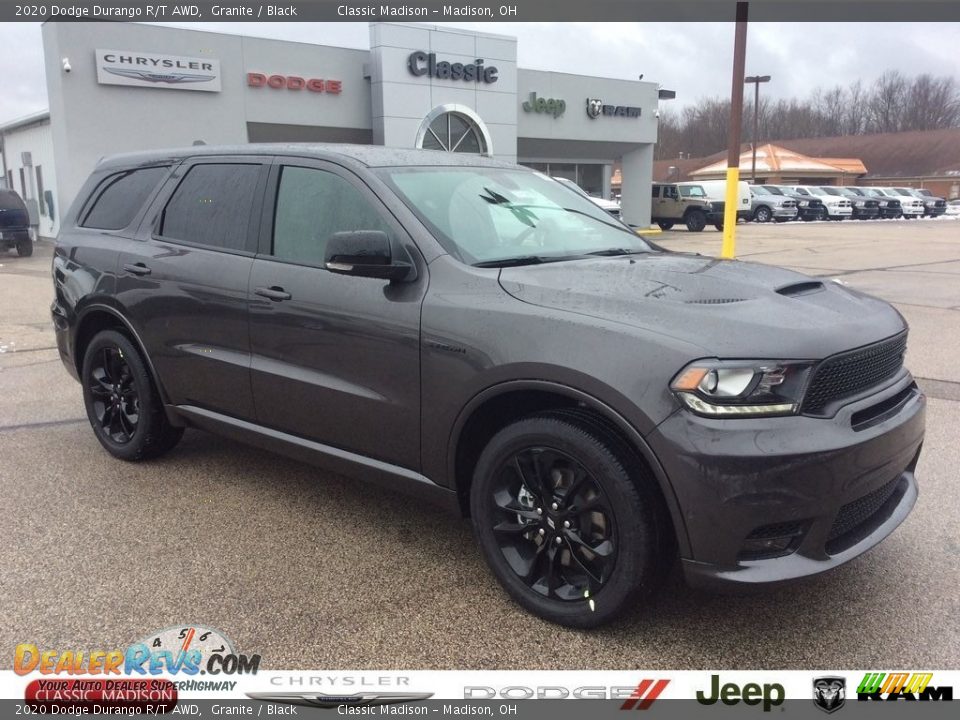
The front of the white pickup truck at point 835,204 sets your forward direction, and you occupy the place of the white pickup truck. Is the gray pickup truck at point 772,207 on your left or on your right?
on your right

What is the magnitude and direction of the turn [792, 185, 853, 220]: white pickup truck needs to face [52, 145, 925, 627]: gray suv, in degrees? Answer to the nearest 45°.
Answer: approximately 45° to its right

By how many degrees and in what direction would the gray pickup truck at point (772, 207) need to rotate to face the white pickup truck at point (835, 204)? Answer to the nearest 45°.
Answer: approximately 90° to its left

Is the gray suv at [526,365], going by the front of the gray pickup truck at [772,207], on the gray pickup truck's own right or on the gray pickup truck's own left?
on the gray pickup truck's own right

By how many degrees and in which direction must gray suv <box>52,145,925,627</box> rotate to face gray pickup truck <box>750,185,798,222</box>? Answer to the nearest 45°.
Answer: approximately 135° to its left

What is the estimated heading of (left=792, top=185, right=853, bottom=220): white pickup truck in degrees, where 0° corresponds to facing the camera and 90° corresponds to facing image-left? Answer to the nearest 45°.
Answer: approximately 315°

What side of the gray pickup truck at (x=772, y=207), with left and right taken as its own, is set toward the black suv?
right

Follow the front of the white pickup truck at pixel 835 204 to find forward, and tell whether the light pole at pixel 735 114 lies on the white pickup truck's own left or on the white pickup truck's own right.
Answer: on the white pickup truck's own right

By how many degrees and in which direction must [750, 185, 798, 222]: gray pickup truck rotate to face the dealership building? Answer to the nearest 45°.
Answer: approximately 90° to its right

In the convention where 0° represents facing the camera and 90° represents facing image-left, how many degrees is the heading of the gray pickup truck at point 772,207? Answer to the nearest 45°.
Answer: approximately 315°

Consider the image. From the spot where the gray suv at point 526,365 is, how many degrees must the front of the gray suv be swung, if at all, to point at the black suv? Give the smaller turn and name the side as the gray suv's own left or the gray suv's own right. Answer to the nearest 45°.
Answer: approximately 180°
